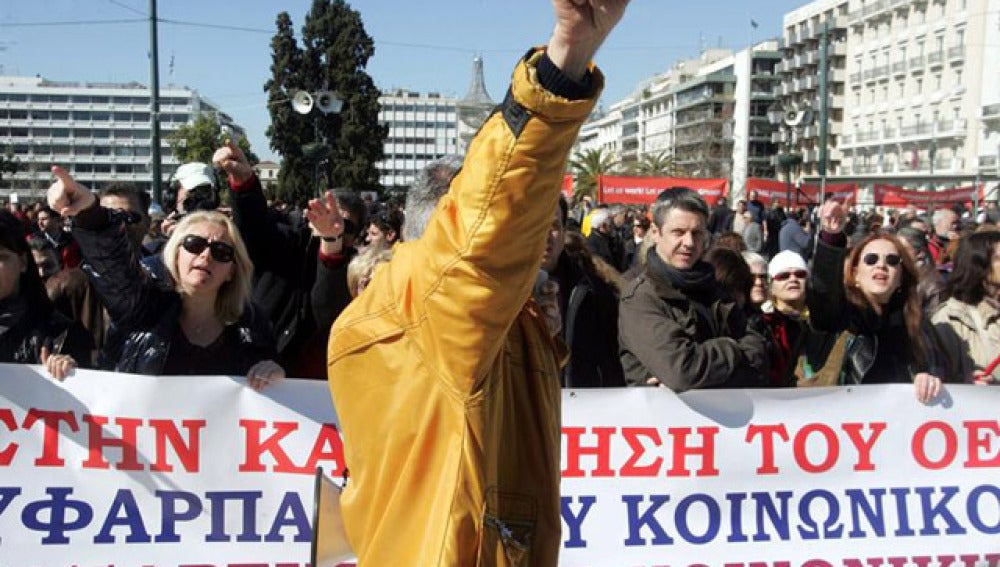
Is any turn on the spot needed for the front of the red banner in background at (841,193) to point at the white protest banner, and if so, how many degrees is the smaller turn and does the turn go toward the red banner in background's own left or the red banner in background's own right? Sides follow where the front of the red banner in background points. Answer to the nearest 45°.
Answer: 0° — it already faces it

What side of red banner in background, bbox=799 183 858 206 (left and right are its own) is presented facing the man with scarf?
front

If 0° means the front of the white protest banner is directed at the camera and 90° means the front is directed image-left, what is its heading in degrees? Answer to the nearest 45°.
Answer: approximately 0°

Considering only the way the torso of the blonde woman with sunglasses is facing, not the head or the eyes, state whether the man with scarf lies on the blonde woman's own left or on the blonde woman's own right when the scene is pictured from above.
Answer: on the blonde woman's own left

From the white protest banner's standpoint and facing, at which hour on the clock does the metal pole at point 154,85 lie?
The metal pole is roughly at 5 o'clock from the white protest banner.

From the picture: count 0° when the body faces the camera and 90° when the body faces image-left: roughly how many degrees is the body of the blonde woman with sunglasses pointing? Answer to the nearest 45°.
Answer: approximately 0°

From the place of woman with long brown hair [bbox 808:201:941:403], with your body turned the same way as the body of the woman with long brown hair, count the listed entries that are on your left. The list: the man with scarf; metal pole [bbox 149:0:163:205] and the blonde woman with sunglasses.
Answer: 0

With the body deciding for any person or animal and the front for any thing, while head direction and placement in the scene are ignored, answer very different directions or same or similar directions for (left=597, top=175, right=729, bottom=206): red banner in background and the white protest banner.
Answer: same or similar directions

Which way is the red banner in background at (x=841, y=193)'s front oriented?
toward the camera

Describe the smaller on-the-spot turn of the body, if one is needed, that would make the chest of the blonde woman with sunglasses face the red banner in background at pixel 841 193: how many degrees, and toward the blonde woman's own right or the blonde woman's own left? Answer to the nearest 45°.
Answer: approximately 135° to the blonde woman's own left

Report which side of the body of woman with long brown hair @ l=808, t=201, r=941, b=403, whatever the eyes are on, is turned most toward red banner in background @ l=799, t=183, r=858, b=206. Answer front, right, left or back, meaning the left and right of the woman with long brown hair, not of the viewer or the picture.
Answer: back

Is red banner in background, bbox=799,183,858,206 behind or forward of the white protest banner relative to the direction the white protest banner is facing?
behind

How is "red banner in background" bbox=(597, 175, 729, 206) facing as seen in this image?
toward the camera

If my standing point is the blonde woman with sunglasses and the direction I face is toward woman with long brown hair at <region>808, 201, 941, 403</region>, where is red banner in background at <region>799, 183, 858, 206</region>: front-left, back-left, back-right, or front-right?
front-left

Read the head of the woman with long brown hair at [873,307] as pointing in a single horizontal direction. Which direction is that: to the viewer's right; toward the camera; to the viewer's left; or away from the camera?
toward the camera
